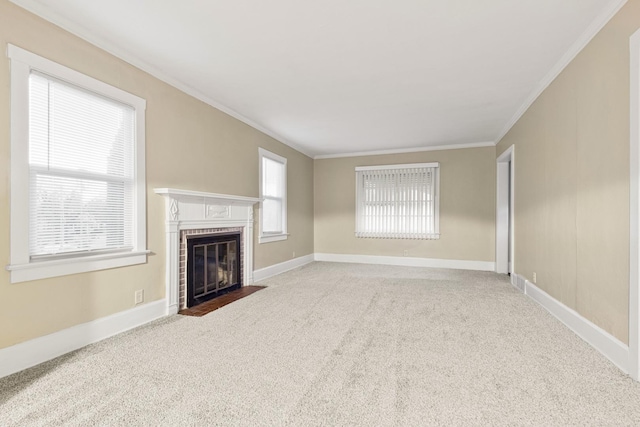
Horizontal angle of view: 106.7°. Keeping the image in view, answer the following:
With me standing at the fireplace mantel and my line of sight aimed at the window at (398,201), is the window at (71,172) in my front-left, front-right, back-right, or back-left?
back-right

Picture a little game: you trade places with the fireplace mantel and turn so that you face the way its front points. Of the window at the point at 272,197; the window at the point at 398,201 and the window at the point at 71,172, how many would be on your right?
1

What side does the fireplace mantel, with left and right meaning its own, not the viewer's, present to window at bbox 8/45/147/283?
right

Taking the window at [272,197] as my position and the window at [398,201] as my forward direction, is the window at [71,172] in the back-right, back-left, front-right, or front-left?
back-right

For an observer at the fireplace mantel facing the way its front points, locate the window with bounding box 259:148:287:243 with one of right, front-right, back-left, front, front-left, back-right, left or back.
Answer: left

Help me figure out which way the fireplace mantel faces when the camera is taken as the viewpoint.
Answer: facing the viewer and to the right of the viewer

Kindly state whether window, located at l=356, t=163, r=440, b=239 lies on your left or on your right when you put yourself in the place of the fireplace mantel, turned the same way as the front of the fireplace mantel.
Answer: on your left
